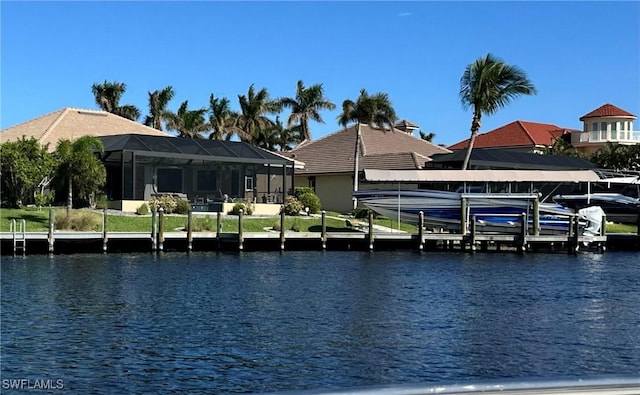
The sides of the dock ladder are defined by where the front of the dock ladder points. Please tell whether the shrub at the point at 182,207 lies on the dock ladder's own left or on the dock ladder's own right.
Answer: on the dock ladder's own left

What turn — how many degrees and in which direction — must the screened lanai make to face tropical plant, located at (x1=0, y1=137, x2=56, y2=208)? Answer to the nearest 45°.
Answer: approximately 45° to its right

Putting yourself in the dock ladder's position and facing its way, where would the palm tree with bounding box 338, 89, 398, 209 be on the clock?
The palm tree is roughly at 8 o'clock from the dock ladder.

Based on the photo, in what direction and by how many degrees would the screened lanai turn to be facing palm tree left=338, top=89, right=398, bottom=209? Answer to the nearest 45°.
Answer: approximately 90° to its left

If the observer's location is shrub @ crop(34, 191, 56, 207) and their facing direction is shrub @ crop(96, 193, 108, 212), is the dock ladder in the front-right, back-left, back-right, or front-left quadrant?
back-right

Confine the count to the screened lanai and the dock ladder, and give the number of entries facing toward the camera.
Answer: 2

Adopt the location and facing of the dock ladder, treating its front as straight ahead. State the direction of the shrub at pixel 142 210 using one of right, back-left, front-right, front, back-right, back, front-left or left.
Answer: back-left

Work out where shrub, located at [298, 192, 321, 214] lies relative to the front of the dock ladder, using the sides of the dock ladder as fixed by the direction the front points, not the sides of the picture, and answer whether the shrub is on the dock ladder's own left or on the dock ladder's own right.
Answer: on the dock ladder's own left

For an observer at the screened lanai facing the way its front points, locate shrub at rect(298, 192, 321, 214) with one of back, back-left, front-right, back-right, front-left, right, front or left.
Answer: left

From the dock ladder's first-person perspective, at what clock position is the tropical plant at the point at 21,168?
The tropical plant is roughly at 6 o'clock from the dock ladder.

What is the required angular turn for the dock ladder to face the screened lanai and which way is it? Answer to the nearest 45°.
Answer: approximately 135° to its left

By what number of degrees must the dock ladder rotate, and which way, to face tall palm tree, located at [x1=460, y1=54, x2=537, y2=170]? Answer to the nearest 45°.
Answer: approximately 90° to its left

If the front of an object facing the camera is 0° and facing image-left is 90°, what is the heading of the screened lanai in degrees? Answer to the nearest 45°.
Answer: approximately 0°

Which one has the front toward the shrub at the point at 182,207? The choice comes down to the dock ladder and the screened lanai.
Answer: the screened lanai

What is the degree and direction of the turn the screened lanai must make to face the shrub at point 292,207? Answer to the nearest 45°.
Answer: approximately 90° to its left

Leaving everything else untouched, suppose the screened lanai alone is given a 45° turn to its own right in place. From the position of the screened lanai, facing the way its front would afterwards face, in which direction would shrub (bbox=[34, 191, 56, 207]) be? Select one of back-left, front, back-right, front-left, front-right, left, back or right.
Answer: front

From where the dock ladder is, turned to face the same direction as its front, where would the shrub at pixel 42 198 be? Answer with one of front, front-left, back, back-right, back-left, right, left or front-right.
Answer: back
